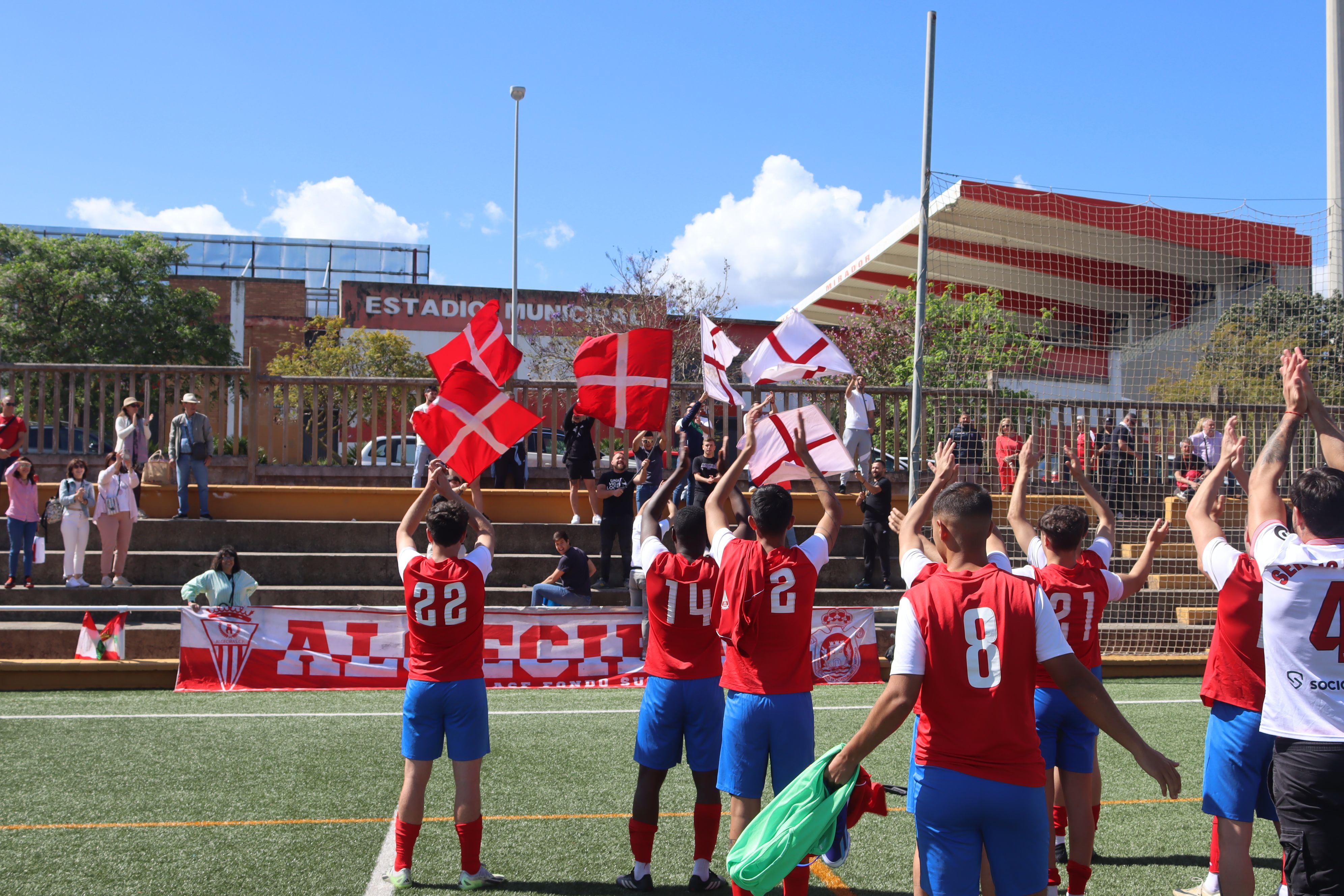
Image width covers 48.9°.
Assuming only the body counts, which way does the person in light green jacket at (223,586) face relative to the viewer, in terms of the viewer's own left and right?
facing the viewer

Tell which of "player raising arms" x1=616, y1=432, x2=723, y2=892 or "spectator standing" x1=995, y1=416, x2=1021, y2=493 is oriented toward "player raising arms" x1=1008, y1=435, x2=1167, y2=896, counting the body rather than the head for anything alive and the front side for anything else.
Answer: the spectator standing

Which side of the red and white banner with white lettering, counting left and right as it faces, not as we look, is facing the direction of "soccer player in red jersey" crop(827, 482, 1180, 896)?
front

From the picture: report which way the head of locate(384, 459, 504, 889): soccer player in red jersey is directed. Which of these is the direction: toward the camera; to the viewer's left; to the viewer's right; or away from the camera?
away from the camera

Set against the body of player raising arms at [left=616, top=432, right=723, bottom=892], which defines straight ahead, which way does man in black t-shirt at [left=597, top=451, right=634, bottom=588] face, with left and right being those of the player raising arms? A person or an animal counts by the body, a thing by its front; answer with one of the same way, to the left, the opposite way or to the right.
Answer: the opposite way

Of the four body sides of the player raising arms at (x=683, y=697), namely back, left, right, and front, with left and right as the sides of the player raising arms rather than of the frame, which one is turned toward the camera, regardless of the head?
back

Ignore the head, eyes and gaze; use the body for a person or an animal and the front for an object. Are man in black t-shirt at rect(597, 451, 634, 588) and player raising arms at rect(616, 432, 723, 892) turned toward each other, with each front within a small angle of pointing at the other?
yes

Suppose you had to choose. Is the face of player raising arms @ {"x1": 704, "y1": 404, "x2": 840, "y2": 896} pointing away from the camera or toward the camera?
away from the camera

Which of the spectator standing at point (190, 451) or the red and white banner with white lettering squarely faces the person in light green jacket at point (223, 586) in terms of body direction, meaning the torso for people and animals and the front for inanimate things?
the spectator standing

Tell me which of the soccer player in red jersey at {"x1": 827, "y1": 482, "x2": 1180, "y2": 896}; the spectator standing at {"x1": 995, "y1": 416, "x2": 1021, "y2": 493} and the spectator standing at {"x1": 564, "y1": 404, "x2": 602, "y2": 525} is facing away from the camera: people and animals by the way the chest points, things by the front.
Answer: the soccer player in red jersey

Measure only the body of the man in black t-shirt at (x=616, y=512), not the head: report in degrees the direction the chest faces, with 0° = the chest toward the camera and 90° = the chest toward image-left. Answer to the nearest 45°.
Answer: approximately 0°

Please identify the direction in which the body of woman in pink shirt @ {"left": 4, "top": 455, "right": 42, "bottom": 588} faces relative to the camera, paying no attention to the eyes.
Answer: toward the camera

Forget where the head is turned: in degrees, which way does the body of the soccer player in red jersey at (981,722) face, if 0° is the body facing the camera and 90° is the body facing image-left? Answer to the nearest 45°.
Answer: approximately 180°

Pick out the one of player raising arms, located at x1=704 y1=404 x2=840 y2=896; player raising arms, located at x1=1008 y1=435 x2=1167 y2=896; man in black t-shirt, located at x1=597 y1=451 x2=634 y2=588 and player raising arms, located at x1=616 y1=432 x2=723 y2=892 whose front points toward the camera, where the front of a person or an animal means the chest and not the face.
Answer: the man in black t-shirt

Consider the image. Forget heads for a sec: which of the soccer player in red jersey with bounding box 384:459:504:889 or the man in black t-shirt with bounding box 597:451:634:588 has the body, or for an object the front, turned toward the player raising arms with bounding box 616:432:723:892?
the man in black t-shirt

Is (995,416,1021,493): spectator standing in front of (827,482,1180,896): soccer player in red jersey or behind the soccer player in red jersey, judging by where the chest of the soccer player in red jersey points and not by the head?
in front

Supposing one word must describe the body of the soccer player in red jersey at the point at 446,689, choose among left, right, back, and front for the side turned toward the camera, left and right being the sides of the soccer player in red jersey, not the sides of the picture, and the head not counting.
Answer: back

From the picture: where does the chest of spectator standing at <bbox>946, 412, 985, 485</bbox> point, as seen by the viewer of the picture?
toward the camera

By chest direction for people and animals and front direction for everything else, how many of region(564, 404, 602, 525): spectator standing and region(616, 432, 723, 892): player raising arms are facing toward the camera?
1
